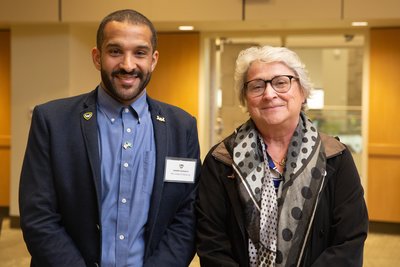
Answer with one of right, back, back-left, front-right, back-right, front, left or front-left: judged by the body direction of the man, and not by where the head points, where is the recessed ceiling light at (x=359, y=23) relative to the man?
back-left

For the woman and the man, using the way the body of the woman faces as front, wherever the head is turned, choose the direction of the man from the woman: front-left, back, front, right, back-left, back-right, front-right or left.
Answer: right

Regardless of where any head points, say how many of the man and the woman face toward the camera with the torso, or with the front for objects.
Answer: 2

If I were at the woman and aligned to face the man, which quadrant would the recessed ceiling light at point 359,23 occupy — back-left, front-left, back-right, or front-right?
back-right

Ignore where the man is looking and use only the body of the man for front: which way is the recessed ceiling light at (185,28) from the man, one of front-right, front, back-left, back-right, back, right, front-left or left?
back

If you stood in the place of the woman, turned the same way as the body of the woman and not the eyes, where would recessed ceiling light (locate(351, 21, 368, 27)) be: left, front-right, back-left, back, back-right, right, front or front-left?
back

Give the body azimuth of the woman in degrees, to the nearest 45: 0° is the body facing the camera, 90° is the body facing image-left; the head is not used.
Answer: approximately 0°

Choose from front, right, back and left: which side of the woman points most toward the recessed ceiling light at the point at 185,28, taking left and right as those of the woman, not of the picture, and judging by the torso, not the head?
back

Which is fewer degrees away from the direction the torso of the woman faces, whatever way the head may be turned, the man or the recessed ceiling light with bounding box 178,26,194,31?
the man

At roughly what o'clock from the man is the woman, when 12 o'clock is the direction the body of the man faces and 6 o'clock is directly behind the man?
The woman is roughly at 9 o'clock from the man.
